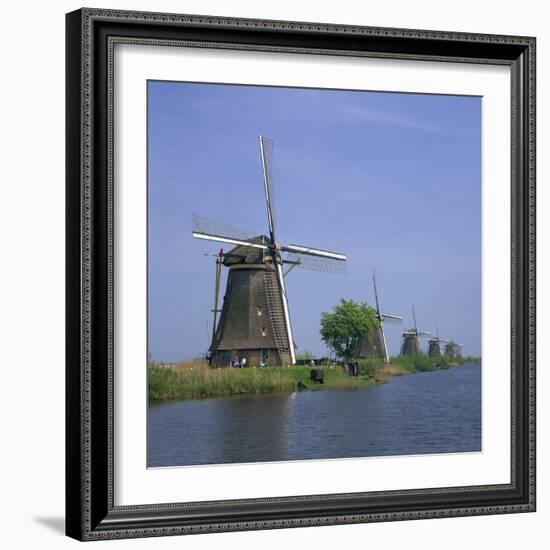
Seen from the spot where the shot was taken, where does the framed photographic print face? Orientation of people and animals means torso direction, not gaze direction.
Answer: facing the viewer and to the right of the viewer
